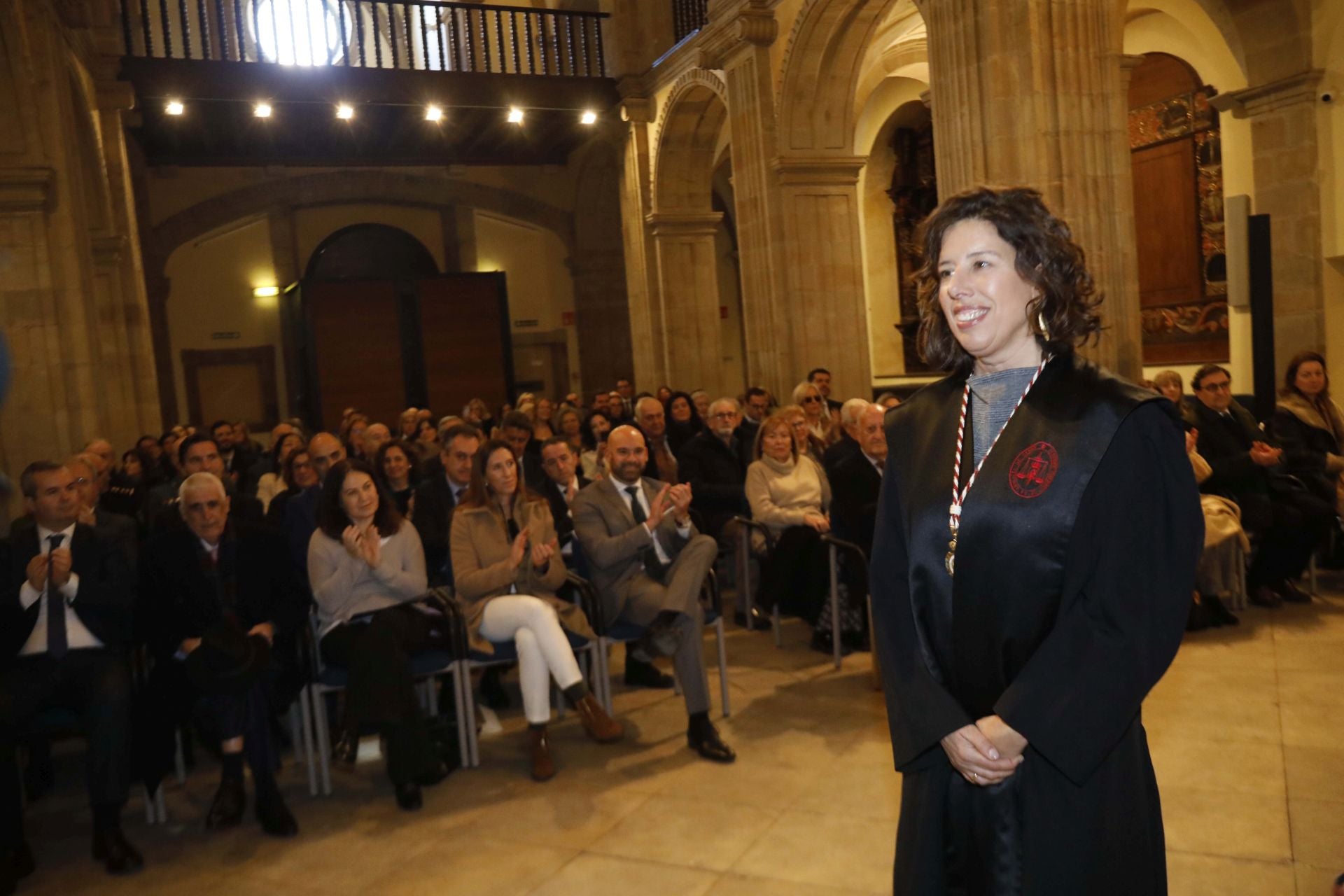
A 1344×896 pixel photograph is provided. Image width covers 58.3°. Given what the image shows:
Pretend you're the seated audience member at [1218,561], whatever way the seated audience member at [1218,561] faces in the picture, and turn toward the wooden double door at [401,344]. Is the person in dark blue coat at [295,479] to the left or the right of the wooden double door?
left

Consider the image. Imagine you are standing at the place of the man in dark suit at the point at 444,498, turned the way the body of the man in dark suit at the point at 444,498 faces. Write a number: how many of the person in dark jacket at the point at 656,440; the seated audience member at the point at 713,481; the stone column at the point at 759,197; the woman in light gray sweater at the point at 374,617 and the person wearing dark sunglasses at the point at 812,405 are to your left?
4

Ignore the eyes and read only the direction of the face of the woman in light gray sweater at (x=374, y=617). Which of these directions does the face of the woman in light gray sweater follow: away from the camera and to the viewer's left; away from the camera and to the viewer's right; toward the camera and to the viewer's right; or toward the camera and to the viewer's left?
toward the camera and to the viewer's right

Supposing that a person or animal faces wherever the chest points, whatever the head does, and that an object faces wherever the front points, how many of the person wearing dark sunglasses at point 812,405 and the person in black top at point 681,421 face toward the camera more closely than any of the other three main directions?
2

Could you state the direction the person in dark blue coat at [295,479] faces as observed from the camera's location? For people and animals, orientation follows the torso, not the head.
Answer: facing the viewer and to the right of the viewer

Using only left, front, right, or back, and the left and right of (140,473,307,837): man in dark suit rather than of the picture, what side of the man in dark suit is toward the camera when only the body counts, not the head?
front

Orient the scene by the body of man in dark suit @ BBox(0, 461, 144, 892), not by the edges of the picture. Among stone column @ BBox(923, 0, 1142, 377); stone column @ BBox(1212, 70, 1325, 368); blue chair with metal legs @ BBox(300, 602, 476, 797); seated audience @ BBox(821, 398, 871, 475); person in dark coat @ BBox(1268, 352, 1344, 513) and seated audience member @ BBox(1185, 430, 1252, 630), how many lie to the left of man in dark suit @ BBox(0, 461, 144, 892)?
6

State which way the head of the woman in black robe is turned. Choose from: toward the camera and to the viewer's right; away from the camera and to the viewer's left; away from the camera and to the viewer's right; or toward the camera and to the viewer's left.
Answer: toward the camera and to the viewer's left

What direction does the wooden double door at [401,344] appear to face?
toward the camera

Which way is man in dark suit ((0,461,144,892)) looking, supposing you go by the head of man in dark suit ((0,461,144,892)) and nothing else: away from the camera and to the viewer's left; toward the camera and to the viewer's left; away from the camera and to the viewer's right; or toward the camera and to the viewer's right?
toward the camera and to the viewer's right

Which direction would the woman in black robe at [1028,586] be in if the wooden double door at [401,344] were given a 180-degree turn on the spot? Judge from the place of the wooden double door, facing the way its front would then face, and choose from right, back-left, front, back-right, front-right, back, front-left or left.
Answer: back

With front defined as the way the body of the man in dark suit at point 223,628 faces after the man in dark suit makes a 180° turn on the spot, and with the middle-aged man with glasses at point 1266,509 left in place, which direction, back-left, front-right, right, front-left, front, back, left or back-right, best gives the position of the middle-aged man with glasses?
right

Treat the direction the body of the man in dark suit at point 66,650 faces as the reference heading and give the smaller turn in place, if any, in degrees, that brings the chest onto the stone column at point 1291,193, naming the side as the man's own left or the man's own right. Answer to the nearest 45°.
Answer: approximately 90° to the man's own left

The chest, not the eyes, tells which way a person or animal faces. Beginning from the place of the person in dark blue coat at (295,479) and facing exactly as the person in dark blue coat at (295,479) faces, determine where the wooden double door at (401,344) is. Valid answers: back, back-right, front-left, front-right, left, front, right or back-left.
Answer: back-left
